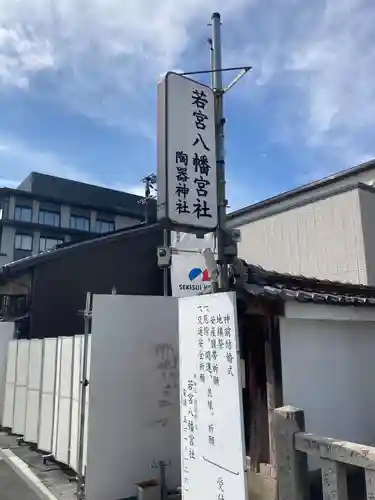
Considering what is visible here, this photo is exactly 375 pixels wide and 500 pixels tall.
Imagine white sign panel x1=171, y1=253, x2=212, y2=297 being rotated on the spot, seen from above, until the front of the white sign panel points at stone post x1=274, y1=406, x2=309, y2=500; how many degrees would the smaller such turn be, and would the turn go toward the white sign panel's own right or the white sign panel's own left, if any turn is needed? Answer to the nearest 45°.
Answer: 0° — it already faces it

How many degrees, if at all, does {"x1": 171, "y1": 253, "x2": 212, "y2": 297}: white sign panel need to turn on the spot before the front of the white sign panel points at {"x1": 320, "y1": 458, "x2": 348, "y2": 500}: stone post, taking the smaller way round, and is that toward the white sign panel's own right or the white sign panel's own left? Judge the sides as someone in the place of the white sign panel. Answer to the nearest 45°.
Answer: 0° — it already faces it

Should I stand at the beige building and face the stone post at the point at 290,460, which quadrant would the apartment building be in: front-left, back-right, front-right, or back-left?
back-right

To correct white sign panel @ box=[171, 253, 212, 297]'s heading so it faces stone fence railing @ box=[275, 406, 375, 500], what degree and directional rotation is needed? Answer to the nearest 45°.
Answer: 0° — it already faces it

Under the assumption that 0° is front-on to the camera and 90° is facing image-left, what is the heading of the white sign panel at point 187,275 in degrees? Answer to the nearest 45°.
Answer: approximately 0°

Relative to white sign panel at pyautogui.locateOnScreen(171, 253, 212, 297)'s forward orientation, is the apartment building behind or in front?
behind

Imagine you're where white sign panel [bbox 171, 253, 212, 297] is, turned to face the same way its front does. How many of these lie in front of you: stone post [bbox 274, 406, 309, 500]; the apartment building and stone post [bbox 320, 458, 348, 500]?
2

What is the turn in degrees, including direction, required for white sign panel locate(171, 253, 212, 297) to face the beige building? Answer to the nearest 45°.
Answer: approximately 90° to its left

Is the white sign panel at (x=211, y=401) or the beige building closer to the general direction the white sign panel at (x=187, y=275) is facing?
the white sign panel

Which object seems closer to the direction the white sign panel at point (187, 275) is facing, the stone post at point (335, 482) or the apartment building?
the stone post
